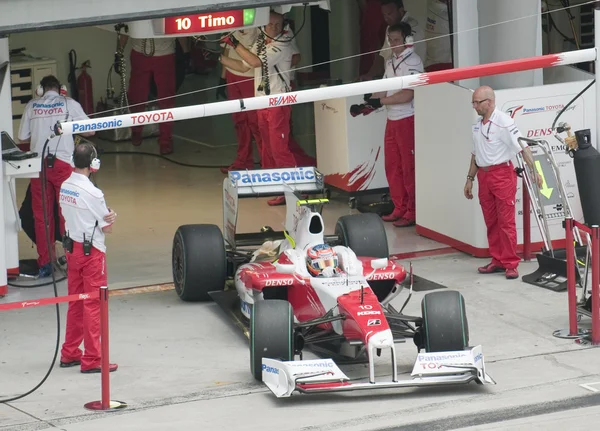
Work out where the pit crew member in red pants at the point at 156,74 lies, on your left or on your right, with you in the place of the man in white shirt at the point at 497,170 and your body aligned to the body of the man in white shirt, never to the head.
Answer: on your right

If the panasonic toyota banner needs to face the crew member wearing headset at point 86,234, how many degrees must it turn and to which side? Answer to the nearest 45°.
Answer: approximately 45° to its right

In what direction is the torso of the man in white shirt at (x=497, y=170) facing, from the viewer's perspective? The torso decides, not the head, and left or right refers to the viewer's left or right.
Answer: facing the viewer and to the left of the viewer

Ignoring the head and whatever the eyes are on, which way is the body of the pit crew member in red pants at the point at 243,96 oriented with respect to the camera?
to the viewer's left

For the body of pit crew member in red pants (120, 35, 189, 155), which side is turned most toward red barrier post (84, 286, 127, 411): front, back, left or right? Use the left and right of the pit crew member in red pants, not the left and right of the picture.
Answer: front

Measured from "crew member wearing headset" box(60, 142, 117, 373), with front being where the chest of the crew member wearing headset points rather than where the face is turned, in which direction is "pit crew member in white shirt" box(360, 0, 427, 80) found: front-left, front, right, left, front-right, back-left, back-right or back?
front

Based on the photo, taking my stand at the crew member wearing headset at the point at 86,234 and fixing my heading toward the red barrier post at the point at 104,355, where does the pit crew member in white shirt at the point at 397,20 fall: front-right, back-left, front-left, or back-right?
back-left

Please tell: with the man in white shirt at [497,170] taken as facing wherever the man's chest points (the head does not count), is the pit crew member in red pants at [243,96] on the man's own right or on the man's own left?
on the man's own right

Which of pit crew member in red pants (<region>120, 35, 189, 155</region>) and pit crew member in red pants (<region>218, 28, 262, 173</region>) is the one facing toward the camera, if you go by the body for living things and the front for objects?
pit crew member in red pants (<region>120, 35, 189, 155</region>)

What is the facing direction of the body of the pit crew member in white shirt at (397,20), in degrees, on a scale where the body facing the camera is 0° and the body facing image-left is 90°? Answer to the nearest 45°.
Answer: approximately 45°

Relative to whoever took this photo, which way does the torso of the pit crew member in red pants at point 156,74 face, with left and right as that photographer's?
facing the viewer

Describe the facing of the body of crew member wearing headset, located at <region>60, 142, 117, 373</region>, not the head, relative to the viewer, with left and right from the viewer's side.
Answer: facing away from the viewer and to the right of the viewer

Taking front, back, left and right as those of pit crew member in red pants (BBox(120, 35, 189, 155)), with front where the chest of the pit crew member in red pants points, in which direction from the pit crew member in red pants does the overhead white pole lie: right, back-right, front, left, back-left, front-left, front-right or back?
front

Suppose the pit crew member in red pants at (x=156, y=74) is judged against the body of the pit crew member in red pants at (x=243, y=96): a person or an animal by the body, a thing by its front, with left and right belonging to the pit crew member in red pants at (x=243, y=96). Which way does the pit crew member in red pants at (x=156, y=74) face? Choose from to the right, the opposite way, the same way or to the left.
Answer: to the left
